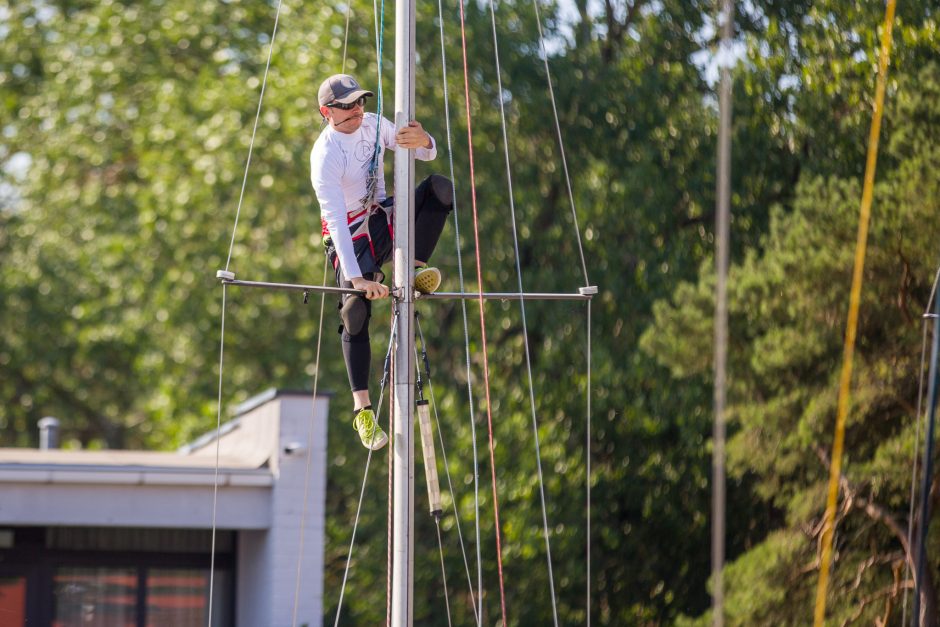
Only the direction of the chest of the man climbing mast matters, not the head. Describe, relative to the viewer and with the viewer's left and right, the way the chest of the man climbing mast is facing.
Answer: facing the viewer and to the right of the viewer
